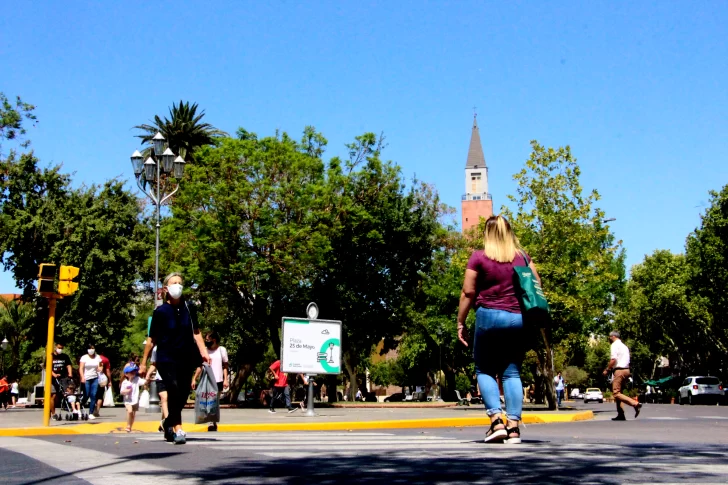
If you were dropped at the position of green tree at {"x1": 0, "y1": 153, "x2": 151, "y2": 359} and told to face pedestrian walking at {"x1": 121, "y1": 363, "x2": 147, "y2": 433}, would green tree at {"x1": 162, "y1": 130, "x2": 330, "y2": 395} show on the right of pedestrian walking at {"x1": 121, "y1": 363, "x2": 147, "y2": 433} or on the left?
left

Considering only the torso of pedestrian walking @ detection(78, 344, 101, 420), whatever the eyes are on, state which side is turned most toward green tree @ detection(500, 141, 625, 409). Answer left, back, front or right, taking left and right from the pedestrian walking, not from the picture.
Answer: left

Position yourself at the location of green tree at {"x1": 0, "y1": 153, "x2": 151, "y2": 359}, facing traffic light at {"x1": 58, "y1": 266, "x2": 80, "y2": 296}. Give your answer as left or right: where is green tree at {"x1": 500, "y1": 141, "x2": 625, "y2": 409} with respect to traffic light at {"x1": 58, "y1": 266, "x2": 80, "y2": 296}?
left

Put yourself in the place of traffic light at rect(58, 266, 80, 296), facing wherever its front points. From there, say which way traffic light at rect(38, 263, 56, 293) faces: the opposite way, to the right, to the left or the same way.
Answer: to the right

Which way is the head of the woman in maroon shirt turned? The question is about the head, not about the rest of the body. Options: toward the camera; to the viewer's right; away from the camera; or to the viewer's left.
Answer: away from the camera

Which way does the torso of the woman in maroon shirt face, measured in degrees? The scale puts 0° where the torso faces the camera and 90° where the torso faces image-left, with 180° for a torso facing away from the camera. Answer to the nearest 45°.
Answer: approximately 180°

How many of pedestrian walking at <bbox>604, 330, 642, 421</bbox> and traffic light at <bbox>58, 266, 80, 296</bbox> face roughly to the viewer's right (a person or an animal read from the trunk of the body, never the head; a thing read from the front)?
1
